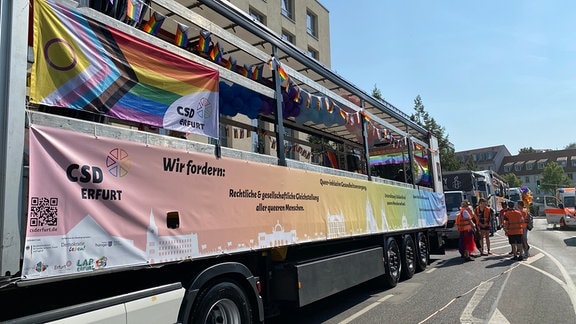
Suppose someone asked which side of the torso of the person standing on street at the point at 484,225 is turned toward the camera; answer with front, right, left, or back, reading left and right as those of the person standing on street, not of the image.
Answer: front

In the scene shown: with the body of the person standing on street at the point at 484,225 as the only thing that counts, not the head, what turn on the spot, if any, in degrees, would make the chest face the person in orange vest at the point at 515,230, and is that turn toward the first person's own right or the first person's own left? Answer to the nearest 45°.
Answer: approximately 45° to the first person's own left

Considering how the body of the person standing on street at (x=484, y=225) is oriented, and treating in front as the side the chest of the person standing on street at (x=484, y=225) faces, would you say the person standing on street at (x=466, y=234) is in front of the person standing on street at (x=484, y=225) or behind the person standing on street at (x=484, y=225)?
in front

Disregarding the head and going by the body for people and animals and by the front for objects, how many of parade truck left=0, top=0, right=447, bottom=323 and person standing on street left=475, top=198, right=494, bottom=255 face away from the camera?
0

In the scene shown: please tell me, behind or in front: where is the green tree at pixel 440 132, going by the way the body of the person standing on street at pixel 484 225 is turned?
behind

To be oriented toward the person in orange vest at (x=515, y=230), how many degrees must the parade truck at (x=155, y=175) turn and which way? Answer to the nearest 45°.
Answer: approximately 180°

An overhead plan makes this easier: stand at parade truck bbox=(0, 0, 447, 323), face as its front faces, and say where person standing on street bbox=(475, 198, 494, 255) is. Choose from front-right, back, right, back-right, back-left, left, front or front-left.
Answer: back

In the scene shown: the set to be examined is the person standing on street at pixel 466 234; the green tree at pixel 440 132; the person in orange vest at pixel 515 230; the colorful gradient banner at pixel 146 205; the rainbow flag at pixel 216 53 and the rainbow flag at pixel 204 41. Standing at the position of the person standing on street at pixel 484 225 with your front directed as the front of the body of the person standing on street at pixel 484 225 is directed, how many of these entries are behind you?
1

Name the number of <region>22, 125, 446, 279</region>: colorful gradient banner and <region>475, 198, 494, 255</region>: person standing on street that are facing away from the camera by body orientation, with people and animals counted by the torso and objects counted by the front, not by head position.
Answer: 0

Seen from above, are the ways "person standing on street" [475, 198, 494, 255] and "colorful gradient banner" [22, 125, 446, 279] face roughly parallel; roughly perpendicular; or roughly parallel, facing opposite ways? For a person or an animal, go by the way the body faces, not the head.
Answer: roughly perpendicular

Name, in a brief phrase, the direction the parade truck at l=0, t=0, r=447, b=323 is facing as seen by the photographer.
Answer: facing the viewer and to the left of the viewer

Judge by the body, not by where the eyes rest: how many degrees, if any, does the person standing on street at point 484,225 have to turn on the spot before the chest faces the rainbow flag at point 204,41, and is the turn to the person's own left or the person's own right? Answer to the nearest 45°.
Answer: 0° — they already face it

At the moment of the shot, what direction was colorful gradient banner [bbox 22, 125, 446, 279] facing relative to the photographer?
facing the viewer and to the right of the viewer

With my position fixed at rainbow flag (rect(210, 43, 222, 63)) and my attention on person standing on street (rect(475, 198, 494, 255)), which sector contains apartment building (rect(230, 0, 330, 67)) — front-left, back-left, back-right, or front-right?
front-left

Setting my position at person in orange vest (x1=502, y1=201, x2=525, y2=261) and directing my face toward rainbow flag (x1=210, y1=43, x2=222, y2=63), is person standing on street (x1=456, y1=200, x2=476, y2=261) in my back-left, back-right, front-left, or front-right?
front-right

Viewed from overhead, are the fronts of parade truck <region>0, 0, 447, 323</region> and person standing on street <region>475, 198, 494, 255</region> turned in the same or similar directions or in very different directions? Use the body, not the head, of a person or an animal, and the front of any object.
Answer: same or similar directions
